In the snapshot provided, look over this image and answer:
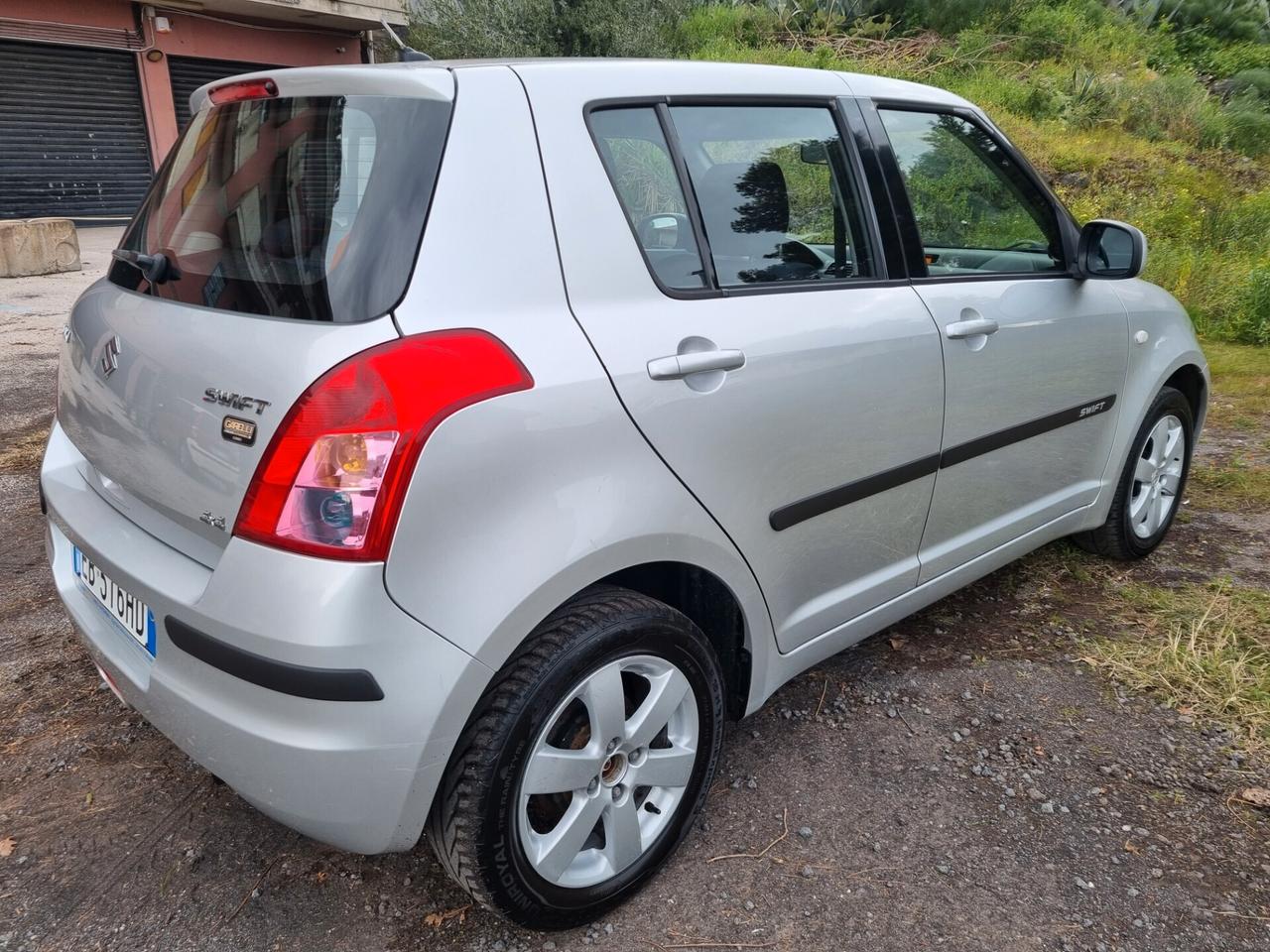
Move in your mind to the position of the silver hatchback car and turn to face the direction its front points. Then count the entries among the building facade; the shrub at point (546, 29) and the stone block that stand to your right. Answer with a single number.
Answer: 0

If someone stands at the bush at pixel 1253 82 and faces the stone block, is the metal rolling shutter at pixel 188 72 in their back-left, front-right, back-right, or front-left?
front-right

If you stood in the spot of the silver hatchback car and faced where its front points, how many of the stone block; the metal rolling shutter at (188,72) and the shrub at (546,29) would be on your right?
0

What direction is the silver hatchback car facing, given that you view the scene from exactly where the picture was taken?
facing away from the viewer and to the right of the viewer

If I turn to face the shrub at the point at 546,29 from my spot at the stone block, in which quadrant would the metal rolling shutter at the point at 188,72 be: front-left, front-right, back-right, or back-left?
front-left

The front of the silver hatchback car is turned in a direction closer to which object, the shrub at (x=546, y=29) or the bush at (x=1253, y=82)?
the bush

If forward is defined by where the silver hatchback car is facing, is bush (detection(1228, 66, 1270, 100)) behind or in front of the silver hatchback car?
in front

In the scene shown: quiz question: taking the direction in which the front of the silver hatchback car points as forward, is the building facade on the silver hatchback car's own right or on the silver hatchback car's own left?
on the silver hatchback car's own left

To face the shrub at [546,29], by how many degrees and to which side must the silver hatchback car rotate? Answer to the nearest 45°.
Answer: approximately 45° to its left

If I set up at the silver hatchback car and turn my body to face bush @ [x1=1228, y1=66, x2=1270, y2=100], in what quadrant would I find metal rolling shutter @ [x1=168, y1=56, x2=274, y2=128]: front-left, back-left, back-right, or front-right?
front-left

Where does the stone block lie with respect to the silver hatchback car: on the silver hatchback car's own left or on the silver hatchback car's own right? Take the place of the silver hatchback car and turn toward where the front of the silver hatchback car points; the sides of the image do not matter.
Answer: on the silver hatchback car's own left

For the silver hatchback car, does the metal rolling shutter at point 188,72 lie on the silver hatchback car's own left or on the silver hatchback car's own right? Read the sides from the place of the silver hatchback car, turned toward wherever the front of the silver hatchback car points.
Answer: on the silver hatchback car's own left

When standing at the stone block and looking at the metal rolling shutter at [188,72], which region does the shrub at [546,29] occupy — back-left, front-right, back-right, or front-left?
front-right
